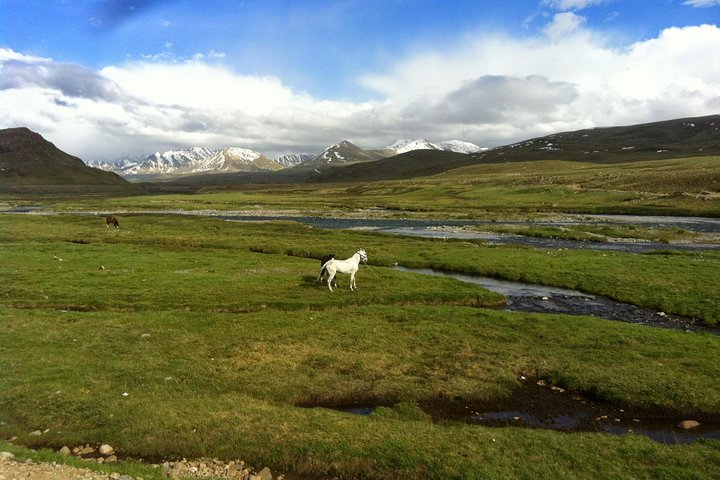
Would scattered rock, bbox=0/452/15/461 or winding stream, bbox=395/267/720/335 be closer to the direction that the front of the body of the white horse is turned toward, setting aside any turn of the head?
the winding stream

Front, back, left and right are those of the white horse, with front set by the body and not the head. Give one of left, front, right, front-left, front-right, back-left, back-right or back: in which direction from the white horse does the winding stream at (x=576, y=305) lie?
front

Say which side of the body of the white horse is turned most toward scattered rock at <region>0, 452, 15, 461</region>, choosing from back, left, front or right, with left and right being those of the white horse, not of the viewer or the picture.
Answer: right

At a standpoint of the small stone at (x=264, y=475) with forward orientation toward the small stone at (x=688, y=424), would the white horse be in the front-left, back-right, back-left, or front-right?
front-left

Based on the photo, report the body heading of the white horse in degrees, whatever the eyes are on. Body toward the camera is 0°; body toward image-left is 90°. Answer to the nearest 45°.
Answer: approximately 270°

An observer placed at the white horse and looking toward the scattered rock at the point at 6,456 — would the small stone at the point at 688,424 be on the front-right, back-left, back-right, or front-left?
front-left

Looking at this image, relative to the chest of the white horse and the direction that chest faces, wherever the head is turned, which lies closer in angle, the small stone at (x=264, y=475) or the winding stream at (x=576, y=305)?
the winding stream

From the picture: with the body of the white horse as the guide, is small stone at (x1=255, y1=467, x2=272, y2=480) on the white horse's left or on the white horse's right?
on the white horse's right

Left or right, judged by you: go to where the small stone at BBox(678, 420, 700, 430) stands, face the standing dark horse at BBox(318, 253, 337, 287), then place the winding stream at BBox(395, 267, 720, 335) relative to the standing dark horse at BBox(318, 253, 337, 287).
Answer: right

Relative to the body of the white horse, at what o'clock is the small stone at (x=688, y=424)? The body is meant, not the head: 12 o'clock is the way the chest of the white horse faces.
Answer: The small stone is roughly at 2 o'clock from the white horse.

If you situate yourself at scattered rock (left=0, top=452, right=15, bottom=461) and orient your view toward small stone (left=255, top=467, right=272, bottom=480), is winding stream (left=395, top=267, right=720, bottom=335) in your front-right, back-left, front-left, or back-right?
front-left
